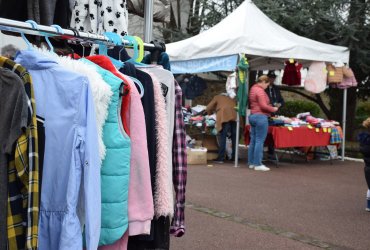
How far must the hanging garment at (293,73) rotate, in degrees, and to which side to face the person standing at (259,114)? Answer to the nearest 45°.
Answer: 0° — it already faces them

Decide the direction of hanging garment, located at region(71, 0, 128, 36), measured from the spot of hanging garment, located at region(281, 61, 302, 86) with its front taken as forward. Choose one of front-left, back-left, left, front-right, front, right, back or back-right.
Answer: front

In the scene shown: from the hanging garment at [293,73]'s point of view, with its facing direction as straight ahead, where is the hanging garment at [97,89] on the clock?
the hanging garment at [97,89] is roughly at 12 o'clock from the hanging garment at [293,73].

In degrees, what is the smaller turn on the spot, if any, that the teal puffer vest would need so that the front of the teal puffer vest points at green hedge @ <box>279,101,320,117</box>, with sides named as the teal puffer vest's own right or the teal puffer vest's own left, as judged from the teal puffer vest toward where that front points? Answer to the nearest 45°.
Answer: approximately 180°

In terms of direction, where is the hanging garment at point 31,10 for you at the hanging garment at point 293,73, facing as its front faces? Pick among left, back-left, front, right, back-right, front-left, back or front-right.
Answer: front

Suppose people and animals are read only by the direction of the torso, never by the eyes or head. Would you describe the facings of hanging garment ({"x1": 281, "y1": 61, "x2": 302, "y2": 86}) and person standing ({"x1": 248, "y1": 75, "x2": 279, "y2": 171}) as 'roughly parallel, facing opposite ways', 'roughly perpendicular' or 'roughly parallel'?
roughly perpendicular

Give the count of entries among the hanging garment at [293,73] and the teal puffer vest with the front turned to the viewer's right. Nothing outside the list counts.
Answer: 0

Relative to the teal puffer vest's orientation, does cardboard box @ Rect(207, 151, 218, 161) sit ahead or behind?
behind

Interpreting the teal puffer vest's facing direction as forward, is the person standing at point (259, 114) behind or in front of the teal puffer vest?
behind

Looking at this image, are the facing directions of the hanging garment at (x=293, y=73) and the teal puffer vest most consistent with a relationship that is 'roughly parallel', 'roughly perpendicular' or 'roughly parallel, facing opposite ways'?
roughly parallel

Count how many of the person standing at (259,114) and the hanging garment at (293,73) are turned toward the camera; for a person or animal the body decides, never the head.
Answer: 1

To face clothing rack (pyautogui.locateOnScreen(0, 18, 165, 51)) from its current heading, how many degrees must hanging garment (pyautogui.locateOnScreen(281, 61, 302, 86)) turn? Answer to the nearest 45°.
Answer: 0° — it already faces it

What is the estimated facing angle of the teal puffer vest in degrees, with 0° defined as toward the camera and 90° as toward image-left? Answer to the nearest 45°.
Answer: approximately 45°
